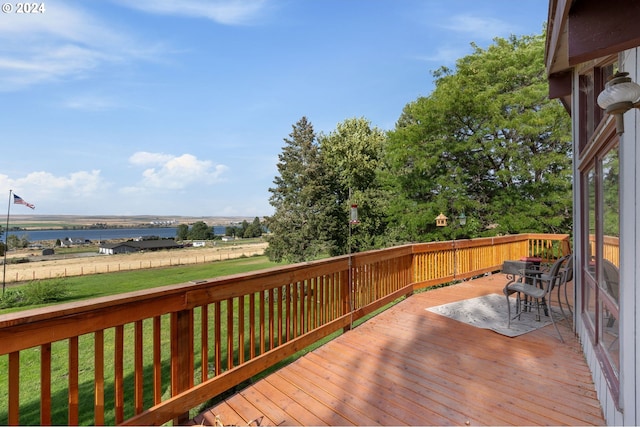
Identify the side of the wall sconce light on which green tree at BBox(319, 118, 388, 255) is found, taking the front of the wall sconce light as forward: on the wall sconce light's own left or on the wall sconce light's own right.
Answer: on the wall sconce light's own right

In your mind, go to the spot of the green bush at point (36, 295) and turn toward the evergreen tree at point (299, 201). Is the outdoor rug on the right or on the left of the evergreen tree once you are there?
right

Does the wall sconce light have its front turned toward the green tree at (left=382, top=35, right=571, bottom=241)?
no

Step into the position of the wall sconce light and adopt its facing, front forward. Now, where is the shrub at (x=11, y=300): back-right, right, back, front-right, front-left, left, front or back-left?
front

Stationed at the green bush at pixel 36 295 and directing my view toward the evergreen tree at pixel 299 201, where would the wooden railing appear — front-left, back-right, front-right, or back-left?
front-right

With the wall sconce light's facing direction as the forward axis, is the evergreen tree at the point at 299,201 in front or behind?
in front

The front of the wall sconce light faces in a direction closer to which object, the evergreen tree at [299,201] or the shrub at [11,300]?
the shrub

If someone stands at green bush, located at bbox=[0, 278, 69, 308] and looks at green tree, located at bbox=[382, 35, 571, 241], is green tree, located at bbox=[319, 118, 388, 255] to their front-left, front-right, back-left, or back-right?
front-left

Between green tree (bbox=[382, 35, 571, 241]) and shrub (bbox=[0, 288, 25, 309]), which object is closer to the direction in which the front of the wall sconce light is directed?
the shrub

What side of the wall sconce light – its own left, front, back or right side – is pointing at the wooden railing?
front

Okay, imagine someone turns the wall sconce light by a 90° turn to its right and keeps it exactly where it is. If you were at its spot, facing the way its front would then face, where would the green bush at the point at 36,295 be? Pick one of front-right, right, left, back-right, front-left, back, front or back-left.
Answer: left

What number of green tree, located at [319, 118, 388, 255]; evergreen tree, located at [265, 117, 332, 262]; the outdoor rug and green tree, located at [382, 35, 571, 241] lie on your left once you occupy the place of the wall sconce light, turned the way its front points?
0

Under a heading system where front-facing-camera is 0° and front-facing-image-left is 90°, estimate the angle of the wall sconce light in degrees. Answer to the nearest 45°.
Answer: approximately 90°
